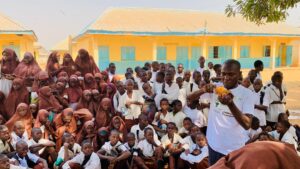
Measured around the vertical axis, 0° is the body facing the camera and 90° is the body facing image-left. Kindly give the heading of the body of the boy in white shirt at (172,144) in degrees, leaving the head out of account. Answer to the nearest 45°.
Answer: approximately 0°

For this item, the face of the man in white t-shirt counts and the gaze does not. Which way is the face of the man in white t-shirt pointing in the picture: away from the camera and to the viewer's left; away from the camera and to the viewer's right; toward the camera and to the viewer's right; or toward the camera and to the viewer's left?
toward the camera and to the viewer's left

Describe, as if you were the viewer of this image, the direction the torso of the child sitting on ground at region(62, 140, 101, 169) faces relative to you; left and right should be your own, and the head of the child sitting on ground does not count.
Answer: facing the viewer

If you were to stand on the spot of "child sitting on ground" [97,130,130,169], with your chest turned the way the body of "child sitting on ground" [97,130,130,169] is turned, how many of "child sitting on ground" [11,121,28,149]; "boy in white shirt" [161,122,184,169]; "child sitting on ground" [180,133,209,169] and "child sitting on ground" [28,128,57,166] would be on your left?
2

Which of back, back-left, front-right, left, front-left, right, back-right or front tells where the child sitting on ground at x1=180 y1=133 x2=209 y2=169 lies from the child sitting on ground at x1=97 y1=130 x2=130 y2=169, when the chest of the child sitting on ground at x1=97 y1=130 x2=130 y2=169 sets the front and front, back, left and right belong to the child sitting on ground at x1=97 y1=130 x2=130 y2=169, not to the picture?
left

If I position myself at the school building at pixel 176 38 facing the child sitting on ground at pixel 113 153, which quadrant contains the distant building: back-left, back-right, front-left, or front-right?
front-right

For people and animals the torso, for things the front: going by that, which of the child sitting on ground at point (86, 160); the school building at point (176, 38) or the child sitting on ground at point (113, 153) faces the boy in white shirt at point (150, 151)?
the school building

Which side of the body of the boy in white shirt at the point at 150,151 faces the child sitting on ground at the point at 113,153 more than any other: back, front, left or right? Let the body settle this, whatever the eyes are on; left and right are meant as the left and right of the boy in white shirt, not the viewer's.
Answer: right

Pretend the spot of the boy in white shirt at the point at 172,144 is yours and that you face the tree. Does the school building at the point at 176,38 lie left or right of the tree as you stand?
left

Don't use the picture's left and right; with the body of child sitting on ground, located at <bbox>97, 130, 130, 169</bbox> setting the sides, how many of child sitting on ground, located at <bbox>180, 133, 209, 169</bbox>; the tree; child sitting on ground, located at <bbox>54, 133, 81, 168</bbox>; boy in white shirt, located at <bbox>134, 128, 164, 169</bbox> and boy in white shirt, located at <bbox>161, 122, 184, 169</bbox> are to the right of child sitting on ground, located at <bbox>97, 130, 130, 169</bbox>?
1

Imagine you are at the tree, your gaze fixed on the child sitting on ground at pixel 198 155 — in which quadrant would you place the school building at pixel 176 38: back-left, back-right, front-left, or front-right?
back-right
